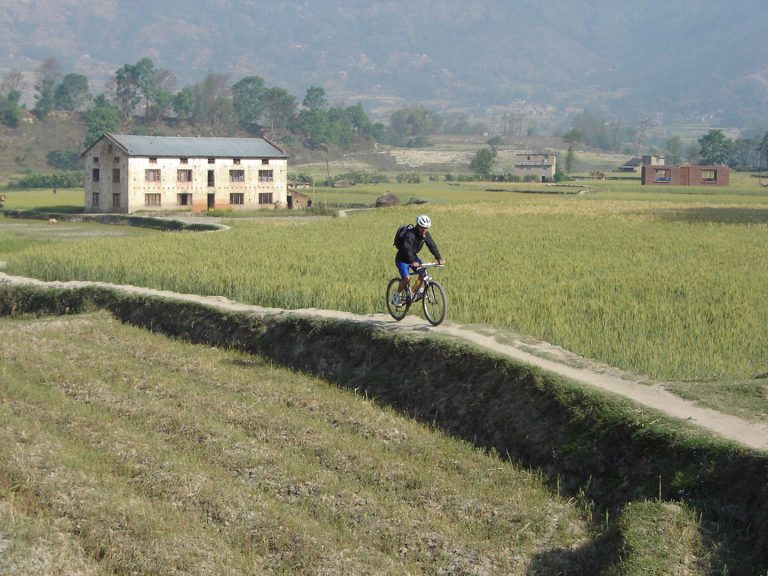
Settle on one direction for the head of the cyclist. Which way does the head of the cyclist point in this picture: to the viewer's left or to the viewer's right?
to the viewer's right

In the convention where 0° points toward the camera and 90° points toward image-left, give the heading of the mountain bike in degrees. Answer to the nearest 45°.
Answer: approximately 315°

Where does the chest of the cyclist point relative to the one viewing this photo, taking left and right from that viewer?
facing the viewer and to the right of the viewer
